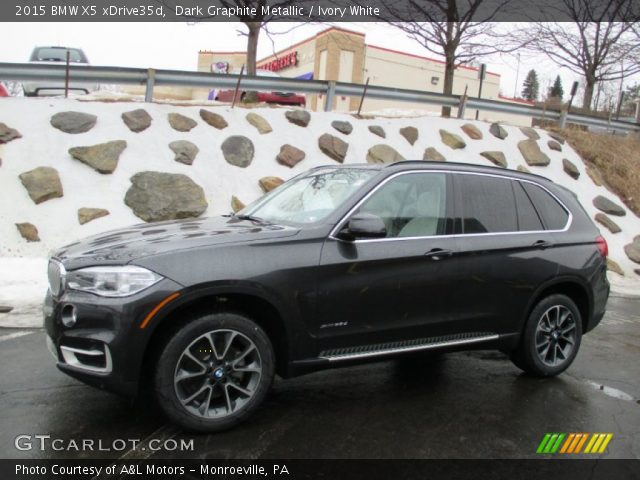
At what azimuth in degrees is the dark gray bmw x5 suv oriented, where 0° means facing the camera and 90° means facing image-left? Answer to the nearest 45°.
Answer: approximately 45°

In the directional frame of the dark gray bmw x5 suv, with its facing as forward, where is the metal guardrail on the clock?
The metal guardrail is roughly at 4 o'clock from the dark gray bmw x5 suv.
